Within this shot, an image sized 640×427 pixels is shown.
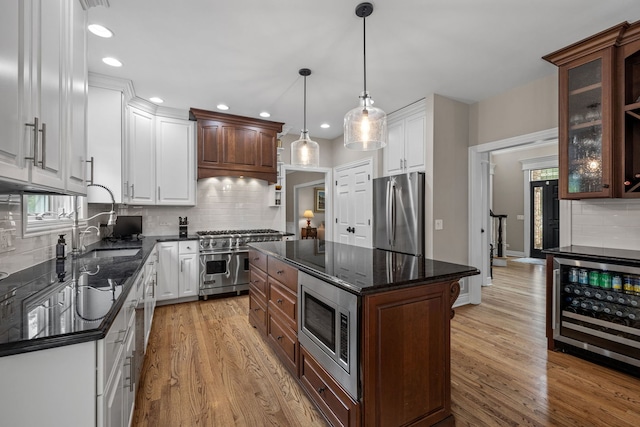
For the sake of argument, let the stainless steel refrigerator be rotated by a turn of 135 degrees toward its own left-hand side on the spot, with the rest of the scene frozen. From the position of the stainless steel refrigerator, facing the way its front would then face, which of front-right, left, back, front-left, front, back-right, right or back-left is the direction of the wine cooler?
front-right

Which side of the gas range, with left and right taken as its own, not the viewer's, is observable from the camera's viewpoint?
front

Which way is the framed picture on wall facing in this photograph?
toward the camera

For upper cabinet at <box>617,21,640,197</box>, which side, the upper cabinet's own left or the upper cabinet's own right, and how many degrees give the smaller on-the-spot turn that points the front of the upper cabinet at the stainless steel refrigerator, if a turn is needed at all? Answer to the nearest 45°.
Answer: approximately 45° to the upper cabinet's own right

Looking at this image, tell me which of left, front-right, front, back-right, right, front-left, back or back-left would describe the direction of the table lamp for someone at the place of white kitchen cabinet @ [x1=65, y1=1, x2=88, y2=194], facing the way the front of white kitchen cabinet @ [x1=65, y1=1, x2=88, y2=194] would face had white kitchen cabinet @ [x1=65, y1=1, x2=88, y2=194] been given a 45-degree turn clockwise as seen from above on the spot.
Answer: left

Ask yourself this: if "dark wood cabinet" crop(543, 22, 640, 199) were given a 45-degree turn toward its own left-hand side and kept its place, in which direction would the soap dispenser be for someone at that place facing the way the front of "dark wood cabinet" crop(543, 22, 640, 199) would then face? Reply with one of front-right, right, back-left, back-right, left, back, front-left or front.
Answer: front-right

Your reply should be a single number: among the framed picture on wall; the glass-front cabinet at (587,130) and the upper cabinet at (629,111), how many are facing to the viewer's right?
0

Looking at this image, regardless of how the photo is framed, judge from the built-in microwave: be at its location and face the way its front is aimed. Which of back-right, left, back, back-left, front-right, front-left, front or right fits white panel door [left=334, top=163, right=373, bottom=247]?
back-right

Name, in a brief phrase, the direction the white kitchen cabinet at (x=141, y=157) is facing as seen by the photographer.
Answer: facing the viewer and to the right of the viewer

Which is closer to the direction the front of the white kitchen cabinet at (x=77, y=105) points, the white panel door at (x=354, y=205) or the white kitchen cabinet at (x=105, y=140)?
the white panel door

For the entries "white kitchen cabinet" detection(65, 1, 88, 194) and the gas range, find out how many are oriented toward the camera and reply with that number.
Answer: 1

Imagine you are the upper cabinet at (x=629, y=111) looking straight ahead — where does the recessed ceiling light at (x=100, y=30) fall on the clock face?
The recessed ceiling light is roughly at 12 o'clock from the upper cabinet.

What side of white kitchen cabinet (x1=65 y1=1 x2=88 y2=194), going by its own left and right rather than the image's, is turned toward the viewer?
right

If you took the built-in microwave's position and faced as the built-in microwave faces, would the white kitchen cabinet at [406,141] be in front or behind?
behind

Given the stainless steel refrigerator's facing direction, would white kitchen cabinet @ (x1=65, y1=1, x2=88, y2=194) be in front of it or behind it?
in front

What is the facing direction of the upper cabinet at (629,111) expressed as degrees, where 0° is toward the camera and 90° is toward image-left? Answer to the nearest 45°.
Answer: approximately 45°
